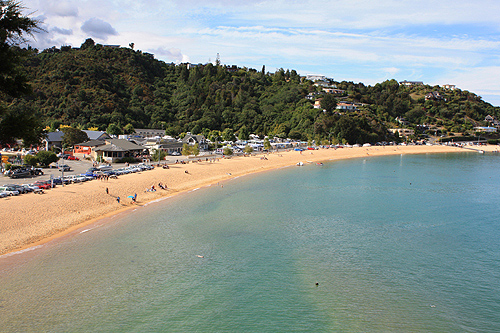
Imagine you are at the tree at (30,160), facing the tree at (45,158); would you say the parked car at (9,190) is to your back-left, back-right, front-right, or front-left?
back-right

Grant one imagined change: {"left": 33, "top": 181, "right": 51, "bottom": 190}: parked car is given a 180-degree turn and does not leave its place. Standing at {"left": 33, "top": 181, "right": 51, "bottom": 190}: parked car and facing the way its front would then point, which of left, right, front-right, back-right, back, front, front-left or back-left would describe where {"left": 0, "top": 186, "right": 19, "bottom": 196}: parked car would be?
left

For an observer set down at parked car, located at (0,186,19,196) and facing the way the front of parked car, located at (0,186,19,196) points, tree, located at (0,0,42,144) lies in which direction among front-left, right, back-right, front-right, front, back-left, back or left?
front-right
